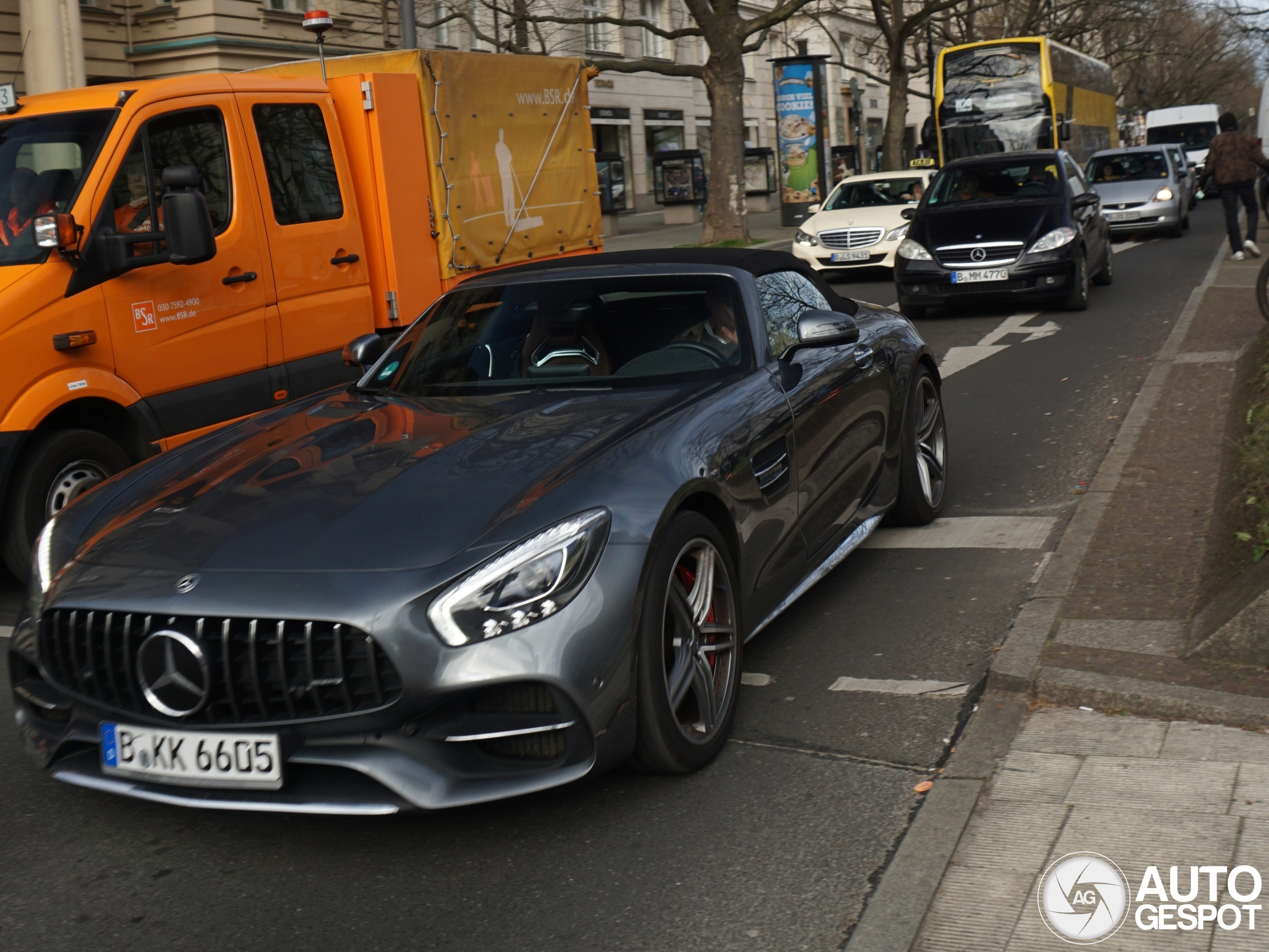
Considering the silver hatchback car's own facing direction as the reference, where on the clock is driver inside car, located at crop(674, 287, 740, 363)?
The driver inside car is roughly at 12 o'clock from the silver hatchback car.

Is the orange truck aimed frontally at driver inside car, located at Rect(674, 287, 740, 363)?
no

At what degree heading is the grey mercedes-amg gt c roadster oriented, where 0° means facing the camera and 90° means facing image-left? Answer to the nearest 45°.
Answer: approximately 45°

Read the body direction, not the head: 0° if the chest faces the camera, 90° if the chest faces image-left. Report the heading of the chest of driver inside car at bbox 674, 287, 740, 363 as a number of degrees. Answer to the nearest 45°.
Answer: approximately 45°

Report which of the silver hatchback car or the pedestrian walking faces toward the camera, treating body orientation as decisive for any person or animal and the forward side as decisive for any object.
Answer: the silver hatchback car

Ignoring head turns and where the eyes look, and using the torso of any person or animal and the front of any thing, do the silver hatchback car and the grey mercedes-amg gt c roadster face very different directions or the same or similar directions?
same or similar directions

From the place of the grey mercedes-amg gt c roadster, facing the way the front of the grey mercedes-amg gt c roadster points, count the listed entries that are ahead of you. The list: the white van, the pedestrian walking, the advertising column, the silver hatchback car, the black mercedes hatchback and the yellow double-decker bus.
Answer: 0

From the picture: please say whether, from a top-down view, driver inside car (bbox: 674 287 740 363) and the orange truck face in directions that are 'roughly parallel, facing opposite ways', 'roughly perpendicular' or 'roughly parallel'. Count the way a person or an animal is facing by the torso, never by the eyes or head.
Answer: roughly parallel

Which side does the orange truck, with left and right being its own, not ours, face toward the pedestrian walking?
back

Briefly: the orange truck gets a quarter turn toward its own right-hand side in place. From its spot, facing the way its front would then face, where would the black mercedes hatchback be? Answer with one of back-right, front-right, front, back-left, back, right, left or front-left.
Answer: right

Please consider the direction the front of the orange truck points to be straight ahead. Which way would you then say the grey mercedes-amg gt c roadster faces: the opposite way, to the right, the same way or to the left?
the same way

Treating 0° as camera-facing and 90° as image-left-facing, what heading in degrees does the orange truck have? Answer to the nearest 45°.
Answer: approximately 45°

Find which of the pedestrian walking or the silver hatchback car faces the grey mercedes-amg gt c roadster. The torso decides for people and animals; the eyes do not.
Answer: the silver hatchback car

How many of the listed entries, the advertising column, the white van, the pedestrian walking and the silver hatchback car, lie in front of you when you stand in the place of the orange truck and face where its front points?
0

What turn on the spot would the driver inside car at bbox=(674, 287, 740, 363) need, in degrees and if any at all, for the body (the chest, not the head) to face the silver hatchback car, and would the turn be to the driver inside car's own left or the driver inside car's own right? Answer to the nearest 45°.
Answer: approximately 135° to the driver inside car's own right

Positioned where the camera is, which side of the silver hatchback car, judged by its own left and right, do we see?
front

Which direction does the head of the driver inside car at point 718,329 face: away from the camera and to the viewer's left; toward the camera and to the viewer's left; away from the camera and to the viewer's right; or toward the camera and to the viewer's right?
toward the camera and to the viewer's left

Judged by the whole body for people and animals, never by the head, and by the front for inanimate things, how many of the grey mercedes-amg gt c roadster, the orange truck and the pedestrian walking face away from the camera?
1

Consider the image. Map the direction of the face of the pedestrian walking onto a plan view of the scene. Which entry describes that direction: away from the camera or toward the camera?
away from the camera

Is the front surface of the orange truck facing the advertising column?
no

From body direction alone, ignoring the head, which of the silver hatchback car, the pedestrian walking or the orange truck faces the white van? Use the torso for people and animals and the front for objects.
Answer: the pedestrian walking
